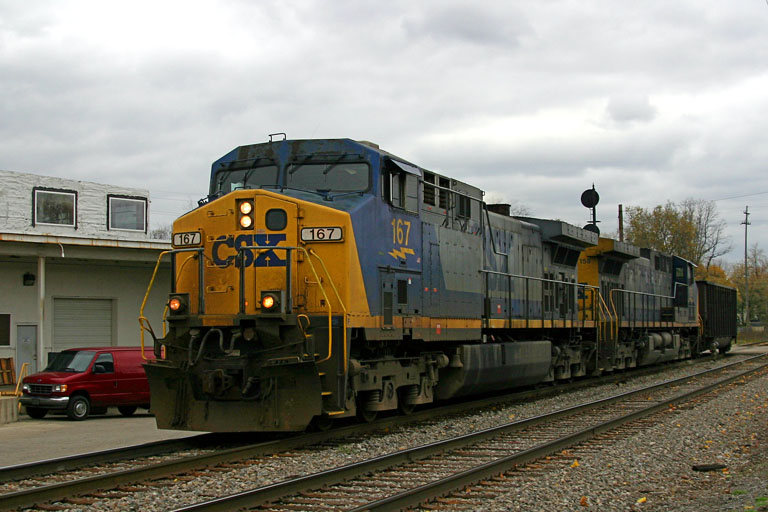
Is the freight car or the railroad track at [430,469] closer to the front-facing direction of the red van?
the railroad track

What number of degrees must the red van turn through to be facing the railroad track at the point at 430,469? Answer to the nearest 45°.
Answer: approximately 45° to its left

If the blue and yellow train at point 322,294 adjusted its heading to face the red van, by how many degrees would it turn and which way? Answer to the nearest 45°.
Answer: approximately 90° to its right

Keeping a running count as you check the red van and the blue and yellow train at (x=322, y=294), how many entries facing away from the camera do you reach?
0

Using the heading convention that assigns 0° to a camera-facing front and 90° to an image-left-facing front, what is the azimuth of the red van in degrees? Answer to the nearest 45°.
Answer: approximately 45°

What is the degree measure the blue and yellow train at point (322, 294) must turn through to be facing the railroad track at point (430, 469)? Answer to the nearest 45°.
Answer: approximately 90° to its left

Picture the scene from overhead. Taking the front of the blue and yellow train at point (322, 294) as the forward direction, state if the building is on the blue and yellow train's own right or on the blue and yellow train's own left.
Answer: on the blue and yellow train's own right

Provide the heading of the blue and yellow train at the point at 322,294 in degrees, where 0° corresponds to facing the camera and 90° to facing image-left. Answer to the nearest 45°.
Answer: approximately 45°

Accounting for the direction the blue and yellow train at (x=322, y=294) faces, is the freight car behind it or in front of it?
behind
